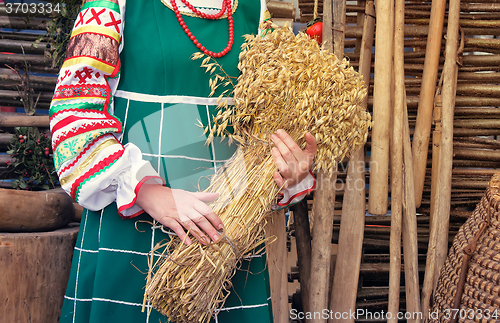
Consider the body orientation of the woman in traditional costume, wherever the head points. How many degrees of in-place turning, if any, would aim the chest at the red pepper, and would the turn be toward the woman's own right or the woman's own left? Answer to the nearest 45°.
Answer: approximately 90° to the woman's own left

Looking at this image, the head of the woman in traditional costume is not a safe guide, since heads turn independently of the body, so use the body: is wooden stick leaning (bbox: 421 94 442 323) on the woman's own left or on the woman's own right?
on the woman's own left

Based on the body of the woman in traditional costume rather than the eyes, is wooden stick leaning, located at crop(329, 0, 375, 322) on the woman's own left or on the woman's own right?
on the woman's own left

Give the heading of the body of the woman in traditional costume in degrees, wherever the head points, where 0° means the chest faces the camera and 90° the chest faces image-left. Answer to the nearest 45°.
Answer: approximately 315°

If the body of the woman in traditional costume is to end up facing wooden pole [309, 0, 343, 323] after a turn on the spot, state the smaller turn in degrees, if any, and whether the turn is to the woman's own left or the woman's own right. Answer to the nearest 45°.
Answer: approximately 90° to the woman's own left

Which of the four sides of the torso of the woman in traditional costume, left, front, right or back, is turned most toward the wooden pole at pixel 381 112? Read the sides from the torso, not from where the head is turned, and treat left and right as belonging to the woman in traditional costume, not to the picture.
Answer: left

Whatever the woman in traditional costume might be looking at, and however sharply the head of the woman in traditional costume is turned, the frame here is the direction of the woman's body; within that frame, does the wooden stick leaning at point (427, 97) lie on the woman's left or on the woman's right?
on the woman's left

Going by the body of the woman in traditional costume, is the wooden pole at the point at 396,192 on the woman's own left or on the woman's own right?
on the woman's own left
